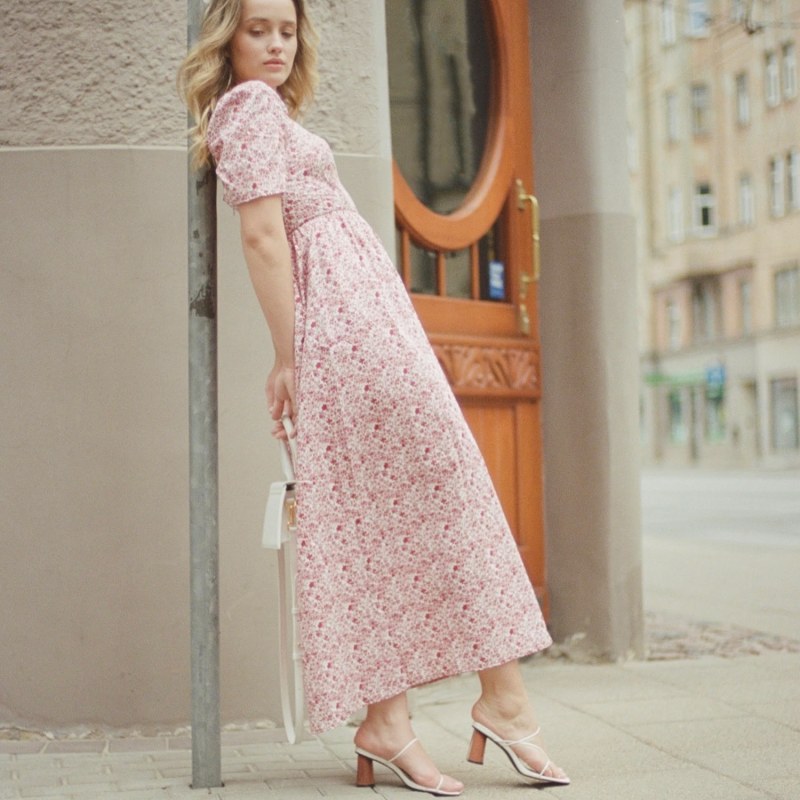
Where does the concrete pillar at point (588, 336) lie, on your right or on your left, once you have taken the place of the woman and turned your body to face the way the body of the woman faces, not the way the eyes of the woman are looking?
on your left

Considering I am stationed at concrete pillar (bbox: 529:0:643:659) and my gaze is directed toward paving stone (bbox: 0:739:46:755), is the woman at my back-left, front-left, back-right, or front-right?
front-left

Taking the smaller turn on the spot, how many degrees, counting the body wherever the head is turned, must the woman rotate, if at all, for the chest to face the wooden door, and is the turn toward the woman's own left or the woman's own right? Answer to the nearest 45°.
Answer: approximately 90° to the woman's own left

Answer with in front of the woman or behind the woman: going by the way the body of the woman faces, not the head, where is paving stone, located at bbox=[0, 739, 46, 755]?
behind

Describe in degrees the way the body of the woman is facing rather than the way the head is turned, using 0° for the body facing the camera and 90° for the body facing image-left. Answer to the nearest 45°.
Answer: approximately 270°
